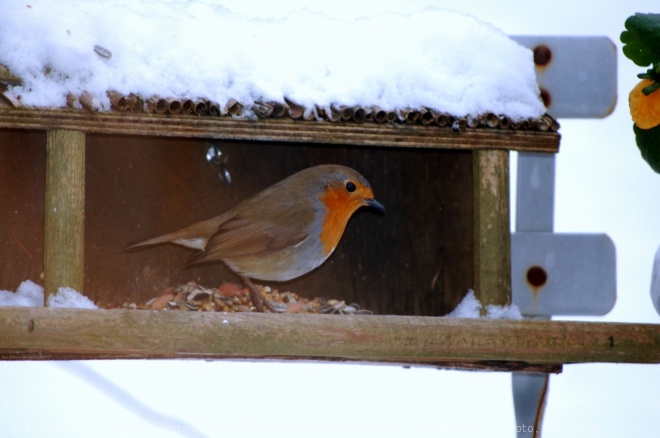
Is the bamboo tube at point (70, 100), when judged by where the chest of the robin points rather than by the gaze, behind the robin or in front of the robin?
behind

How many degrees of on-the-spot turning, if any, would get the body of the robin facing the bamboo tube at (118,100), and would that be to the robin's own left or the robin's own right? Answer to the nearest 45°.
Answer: approximately 135° to the robin's own right

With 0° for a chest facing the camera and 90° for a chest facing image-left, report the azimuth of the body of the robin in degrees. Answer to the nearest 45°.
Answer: approximately 270°

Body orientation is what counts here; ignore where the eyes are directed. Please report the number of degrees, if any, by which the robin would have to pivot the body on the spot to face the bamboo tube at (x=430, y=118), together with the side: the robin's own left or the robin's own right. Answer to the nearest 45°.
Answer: approximately 45° to the robin's own right

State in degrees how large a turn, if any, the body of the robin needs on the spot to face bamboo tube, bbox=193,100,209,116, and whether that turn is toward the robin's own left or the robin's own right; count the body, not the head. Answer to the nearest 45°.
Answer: approximately 135° to the robin's own right
